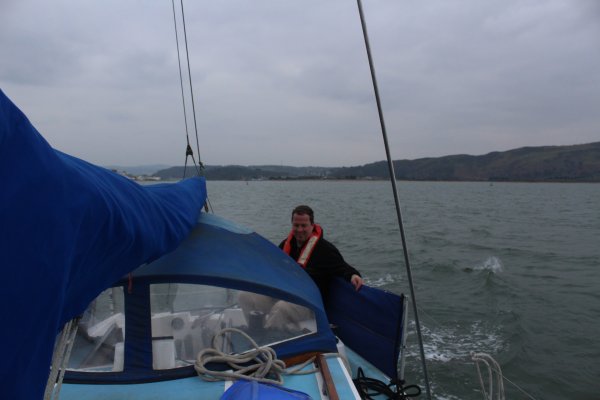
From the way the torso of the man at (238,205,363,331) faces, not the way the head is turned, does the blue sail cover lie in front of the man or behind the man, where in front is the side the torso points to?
in front

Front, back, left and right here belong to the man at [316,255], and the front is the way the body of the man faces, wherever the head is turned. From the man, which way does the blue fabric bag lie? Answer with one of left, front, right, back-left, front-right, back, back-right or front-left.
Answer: front-left

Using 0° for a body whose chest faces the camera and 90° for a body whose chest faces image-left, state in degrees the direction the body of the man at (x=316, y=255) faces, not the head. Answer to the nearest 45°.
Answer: approximately 45°
